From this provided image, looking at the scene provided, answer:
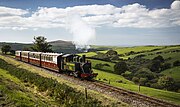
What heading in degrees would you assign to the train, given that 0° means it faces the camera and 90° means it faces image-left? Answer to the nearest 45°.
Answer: approximately 315°
